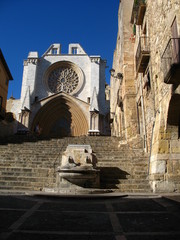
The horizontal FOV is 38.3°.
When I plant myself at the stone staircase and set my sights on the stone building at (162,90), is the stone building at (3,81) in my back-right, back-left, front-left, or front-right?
back-left

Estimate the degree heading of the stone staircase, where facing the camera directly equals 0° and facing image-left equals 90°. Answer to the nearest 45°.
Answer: approximately 0°

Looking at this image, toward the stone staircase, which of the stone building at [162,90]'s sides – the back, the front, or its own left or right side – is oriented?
front

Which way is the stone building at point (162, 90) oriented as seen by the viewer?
to the viewer's left

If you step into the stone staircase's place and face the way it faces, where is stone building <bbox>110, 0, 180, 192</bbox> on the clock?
The stone building is roughly at 10 o'clock from the stone staircase.

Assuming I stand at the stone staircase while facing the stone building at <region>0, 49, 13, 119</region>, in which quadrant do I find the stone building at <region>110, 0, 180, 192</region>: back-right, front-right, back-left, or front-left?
back-right

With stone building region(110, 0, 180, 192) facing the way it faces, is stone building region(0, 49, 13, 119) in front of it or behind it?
in front

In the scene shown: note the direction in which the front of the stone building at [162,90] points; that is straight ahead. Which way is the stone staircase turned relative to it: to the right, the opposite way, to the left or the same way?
to the left

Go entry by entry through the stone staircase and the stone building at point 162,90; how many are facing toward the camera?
1
